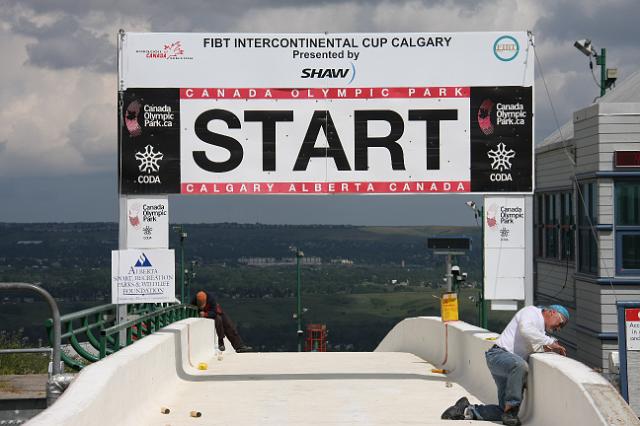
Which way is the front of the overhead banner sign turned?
toward the camera

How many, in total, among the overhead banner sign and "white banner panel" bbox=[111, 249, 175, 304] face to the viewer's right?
0

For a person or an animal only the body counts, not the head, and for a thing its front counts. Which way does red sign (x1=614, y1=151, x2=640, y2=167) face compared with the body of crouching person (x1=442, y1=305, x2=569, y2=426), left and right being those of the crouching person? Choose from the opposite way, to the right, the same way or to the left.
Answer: to the right

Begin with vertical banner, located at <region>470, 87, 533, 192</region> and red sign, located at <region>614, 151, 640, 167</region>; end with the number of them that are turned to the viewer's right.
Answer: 0

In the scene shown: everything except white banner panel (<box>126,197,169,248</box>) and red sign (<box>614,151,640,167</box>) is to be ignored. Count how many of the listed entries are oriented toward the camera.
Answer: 2

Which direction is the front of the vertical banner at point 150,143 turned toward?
toward the camera

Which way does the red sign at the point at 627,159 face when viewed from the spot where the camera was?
facing the viewer

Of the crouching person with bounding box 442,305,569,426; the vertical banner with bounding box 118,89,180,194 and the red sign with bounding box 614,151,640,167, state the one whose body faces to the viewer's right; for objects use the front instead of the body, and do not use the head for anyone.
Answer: the crouching person

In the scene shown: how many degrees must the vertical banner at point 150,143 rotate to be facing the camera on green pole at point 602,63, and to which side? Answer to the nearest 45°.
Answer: approximately 135° to its left

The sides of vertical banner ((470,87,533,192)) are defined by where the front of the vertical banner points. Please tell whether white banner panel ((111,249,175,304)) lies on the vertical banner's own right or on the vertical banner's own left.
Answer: on the vertical banner's own right

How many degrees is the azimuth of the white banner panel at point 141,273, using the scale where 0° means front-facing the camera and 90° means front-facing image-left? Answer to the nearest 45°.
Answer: approximately 0°

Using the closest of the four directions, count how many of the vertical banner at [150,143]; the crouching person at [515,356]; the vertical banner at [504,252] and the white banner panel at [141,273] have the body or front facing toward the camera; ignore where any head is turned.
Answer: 3
